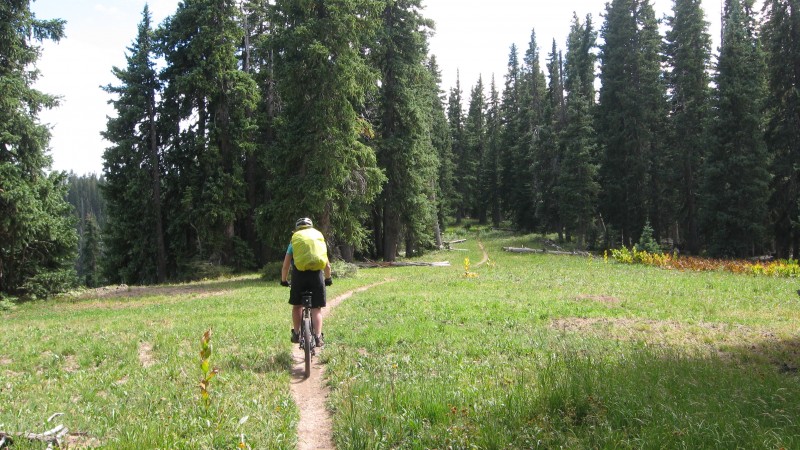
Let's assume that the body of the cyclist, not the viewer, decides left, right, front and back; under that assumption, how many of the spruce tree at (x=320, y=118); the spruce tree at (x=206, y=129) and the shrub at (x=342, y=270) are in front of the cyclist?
3

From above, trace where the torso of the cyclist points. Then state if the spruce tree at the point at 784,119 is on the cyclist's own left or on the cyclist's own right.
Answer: on the cyclist's own right

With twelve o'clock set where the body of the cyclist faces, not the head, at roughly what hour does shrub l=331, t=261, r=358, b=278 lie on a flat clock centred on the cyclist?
The shrub is roughly at 12 o'clock from the cyclist.

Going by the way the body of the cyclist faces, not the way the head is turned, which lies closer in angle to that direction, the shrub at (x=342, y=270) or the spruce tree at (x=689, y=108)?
the shrub

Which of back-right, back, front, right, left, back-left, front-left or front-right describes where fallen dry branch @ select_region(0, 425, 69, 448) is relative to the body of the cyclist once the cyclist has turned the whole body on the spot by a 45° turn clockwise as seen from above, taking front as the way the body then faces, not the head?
back

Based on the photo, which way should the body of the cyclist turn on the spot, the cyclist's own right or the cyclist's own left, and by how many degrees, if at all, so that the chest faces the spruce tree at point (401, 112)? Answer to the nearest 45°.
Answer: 0° — they already face it

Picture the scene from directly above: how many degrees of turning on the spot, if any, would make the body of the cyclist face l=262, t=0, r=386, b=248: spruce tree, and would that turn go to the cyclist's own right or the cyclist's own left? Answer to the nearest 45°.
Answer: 0° — they already face it

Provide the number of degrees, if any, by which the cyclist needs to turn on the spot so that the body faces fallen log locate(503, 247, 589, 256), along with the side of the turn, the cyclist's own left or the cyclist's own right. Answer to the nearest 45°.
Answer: approximately 45° to the cyclist's own right

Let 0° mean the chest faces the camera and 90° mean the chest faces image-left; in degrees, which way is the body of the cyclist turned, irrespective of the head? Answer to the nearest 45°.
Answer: approximately 180°

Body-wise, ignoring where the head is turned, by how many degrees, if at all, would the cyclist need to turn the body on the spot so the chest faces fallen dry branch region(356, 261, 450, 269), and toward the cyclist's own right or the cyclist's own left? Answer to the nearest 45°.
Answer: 0° — they already face it
